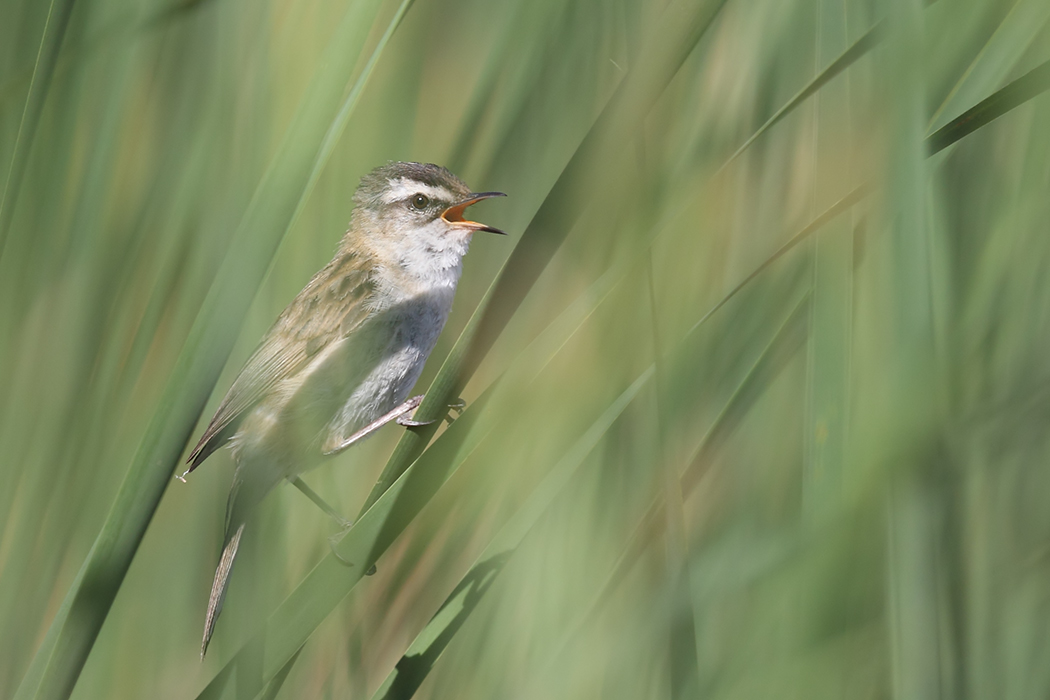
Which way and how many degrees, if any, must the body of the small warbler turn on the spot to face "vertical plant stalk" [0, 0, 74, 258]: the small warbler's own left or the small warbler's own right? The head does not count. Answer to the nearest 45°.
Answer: approximately 135° to the small warbler's own right

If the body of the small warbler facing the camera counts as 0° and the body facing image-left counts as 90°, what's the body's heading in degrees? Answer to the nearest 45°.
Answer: approximately 270°

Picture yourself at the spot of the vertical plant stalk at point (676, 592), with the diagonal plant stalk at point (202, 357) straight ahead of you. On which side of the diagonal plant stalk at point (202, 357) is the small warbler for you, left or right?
right
